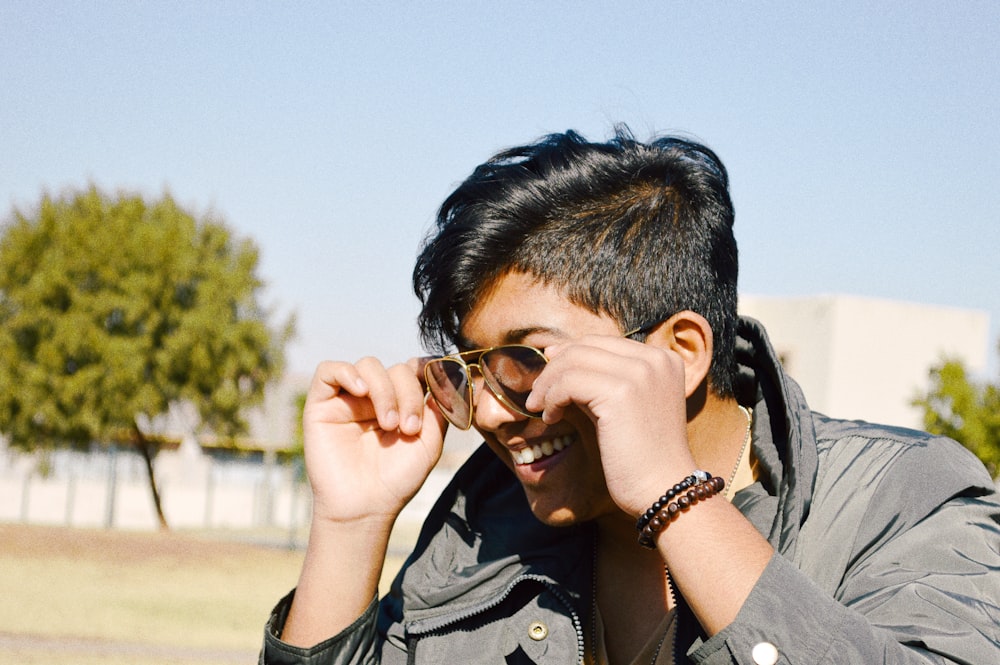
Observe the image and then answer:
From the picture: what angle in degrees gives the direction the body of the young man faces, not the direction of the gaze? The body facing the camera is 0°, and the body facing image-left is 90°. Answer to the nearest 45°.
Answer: approximately 45°

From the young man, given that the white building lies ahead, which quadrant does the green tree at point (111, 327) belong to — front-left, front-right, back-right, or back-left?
front-left

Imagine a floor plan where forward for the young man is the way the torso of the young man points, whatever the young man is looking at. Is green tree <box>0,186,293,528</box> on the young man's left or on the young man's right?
on the young man's right

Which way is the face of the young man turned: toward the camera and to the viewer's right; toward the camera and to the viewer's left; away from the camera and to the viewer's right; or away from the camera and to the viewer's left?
toward the camera and to the viewer's left

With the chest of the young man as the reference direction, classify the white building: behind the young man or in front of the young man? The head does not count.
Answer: behind
